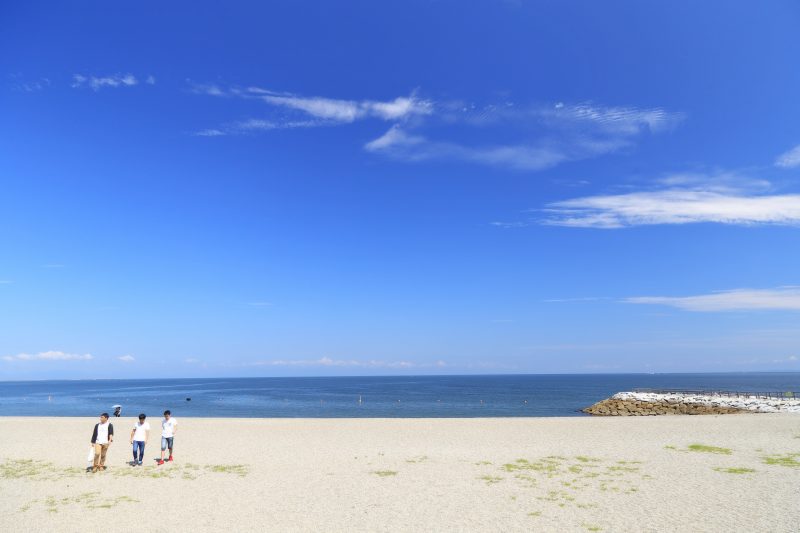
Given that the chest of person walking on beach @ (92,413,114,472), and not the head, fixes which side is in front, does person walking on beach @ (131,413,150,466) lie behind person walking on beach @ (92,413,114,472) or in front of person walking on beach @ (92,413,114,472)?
behind

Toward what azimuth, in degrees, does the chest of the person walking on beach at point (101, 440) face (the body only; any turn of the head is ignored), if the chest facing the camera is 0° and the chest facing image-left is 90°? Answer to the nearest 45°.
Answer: approximately 45°
